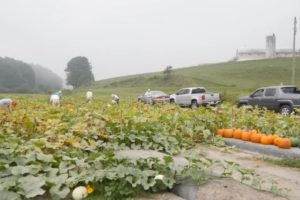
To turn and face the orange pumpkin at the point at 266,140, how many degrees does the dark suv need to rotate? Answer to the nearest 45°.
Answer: approximately 135° to its left

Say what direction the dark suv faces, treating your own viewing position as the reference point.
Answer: facing away from the viewer and to the left of the viewer

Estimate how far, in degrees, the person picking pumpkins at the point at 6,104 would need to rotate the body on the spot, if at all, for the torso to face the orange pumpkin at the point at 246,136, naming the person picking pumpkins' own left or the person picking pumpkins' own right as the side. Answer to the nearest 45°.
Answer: approximately 45° to the person picking pumpkins' own right
